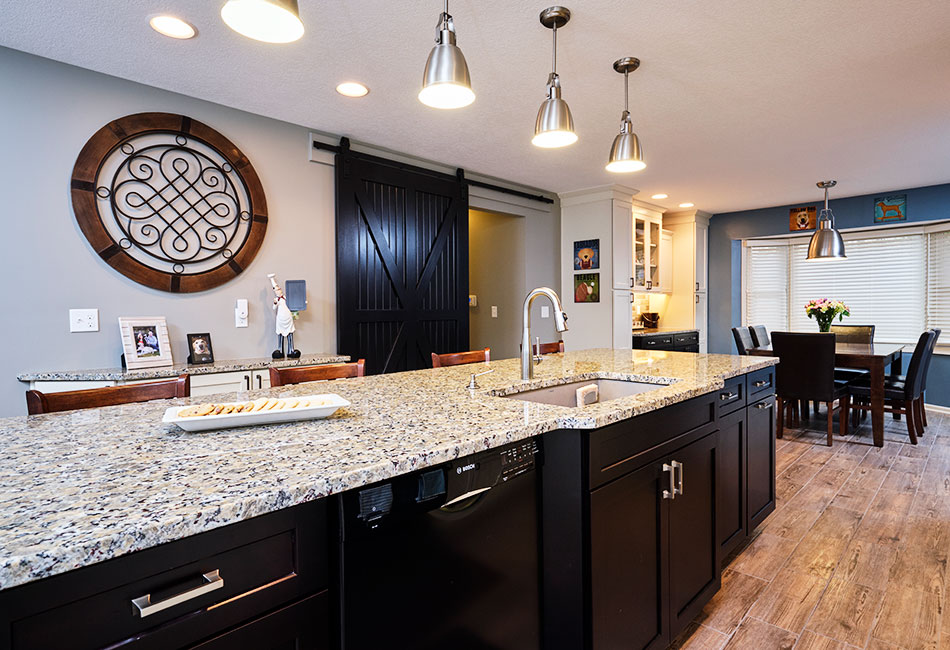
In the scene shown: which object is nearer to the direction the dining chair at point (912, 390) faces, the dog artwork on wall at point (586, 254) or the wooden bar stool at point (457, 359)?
the dog artwork on wall

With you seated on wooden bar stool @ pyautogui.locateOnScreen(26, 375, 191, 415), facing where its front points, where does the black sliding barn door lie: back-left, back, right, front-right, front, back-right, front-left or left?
back-left

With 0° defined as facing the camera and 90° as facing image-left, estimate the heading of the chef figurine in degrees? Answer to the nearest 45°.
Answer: approximately 0°

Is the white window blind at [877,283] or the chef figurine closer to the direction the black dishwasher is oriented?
the white window blind

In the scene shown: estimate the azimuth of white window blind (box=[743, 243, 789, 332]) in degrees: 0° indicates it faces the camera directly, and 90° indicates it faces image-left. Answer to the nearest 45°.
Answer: approximately 0°
